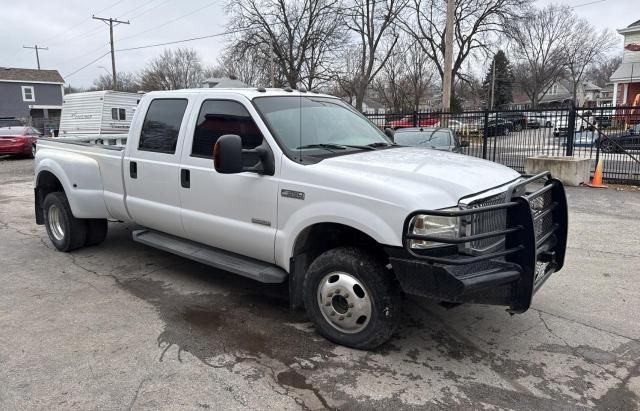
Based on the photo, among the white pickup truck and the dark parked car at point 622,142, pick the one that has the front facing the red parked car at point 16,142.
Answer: the dark parked car

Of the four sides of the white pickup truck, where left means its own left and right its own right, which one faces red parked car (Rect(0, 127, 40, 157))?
back

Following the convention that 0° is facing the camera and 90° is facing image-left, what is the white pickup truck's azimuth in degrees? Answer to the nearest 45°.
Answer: approximately 315°

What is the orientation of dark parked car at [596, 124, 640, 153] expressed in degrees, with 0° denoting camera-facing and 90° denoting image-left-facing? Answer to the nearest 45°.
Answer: approximately 90°

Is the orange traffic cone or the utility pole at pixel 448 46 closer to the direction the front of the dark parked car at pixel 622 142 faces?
the utility pole

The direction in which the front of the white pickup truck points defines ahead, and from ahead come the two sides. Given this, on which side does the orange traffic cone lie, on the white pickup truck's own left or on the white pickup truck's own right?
on the white pickup truck's own left

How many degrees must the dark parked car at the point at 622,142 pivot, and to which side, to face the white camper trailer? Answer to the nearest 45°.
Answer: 0° — it already faces it

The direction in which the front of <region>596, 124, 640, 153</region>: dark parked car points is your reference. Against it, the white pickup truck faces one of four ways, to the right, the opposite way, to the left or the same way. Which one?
the opposite way

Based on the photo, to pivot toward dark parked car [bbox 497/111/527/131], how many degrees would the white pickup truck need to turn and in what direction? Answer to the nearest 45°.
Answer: approximately 90° to its left

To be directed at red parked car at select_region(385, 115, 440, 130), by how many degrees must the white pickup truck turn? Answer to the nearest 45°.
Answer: approximately 135° to its left

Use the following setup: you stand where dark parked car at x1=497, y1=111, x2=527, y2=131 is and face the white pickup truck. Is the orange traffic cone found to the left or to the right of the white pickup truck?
left

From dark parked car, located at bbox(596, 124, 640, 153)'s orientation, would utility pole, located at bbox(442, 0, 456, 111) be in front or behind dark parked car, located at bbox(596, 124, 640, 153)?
in front
